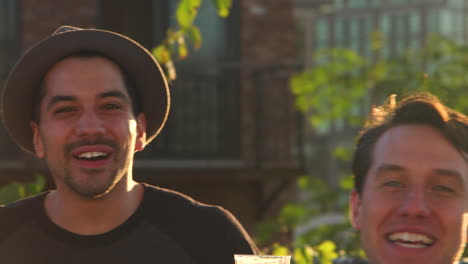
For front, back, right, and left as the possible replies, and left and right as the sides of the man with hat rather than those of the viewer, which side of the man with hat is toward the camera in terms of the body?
front

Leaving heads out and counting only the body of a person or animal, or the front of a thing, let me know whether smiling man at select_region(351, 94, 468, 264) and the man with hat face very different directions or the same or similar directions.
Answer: same or similar directions

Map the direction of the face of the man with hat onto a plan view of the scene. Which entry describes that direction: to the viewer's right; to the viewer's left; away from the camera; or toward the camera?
toward the camera

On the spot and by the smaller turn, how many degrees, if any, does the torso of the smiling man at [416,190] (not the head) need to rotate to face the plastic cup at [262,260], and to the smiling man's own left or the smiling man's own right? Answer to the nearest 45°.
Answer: approximately 45° to the smiling man's own right

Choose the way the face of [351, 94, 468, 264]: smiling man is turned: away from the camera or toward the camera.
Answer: toward the camera

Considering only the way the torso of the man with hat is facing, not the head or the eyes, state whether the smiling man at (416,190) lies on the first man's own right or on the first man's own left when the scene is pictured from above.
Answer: on the first man's own left

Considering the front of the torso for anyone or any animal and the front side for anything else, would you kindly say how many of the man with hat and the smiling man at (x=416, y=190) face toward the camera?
2

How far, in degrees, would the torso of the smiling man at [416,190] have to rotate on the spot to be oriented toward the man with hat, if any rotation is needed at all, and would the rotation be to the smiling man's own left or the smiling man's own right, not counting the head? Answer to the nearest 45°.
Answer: approximately 90° to the smiling man's own right
